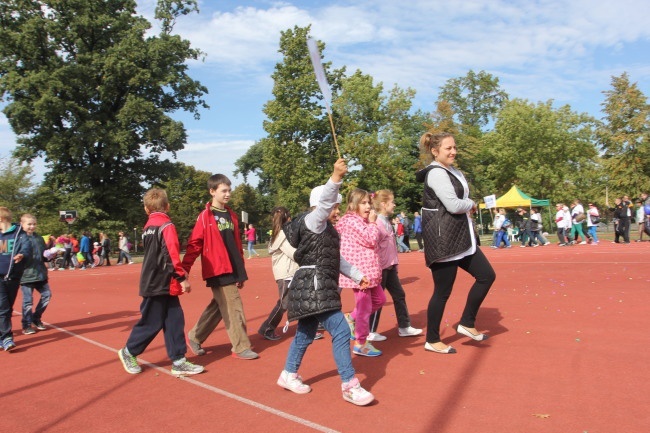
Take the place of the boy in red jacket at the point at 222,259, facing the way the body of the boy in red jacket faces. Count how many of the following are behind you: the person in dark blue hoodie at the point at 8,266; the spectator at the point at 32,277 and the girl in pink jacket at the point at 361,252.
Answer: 2

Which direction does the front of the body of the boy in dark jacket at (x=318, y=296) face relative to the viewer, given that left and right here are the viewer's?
facing to the right of the viewer

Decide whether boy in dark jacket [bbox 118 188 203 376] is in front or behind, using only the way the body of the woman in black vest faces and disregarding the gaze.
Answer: behind

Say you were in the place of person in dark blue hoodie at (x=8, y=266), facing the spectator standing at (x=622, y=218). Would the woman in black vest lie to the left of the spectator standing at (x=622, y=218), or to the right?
right

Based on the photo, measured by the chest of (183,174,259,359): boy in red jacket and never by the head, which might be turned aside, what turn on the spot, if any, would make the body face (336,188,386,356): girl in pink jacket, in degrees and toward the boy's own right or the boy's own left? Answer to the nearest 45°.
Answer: approximately 45° to the boy's own left

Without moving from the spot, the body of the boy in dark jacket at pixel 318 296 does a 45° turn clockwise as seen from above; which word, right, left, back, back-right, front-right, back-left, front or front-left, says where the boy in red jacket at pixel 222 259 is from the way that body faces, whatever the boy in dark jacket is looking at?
back

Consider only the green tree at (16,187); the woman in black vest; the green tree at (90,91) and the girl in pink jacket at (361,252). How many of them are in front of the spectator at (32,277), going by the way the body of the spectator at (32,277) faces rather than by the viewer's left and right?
2

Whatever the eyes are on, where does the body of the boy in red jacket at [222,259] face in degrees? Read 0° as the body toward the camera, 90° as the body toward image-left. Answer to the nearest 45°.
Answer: approximately 315°
